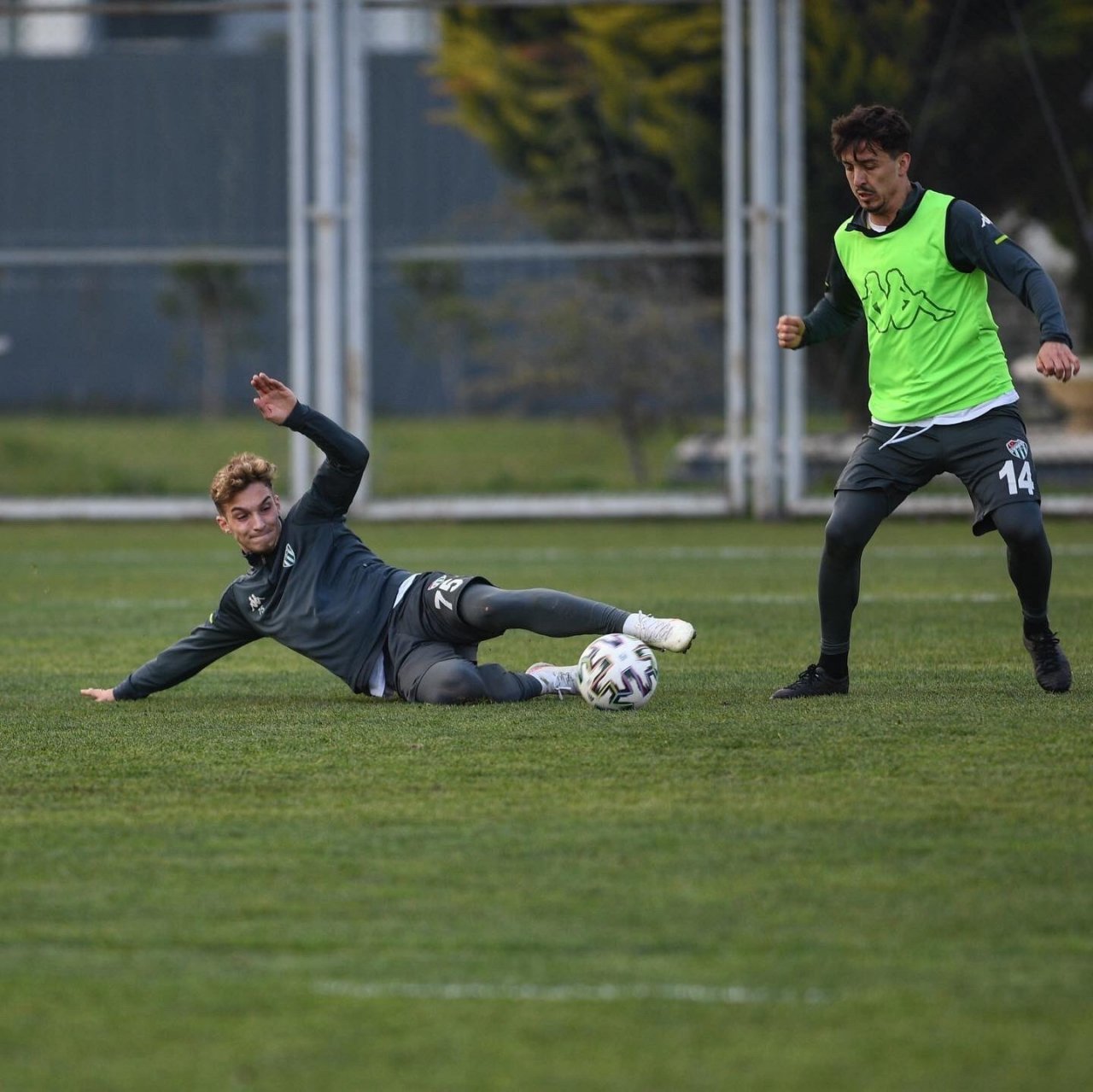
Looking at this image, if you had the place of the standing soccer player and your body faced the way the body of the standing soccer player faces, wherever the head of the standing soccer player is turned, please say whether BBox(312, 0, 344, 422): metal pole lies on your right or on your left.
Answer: on your right

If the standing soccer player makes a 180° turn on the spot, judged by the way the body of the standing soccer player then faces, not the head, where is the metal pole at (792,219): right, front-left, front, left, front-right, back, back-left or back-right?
front-left

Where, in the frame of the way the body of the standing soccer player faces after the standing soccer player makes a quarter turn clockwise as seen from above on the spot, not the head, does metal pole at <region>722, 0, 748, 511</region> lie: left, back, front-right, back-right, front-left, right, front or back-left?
front-right

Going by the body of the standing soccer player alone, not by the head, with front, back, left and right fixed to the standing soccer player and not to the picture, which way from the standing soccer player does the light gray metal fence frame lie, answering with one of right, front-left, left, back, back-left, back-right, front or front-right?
back-right

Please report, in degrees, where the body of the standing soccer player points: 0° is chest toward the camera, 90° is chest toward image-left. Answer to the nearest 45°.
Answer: approximately 45°

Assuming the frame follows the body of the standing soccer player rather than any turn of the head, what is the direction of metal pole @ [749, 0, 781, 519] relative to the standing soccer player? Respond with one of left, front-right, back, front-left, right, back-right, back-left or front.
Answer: back-right
